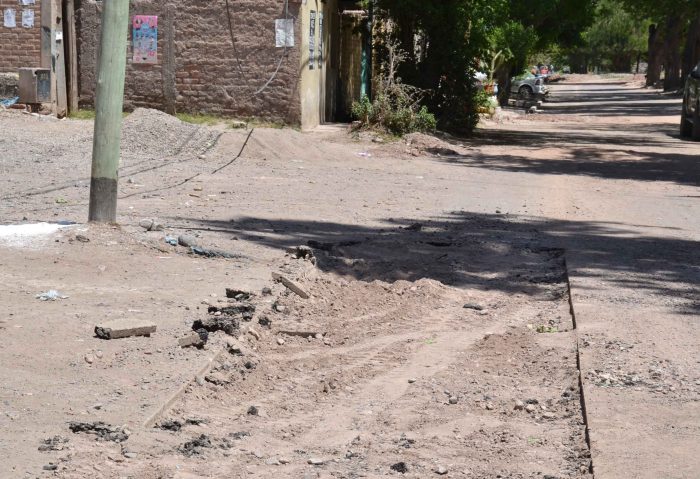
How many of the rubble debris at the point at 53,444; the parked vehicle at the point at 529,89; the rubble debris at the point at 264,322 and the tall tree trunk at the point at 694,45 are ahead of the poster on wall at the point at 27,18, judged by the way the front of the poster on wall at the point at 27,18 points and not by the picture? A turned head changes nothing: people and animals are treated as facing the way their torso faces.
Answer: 2

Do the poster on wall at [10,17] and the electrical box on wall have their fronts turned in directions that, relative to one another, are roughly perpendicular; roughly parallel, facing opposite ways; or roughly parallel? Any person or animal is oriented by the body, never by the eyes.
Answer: roughly parallel

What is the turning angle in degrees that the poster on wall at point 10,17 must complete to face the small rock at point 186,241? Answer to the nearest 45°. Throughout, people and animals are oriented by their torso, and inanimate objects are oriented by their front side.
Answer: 0° — it already faces it

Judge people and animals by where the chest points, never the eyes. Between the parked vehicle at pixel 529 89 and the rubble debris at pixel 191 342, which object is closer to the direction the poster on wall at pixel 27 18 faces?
the rubble debris

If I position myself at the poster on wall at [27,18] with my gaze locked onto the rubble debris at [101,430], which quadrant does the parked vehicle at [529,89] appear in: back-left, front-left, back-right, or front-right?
back-left

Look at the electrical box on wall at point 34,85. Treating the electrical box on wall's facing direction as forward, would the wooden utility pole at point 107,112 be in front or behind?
in front

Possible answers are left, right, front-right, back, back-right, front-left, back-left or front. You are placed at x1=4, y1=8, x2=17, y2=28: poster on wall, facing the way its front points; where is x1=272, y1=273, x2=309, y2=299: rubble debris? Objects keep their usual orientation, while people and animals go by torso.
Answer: front

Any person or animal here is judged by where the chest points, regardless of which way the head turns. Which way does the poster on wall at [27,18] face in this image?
toward the camera

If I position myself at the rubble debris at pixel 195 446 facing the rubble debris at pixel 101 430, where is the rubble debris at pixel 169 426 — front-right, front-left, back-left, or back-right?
front-right

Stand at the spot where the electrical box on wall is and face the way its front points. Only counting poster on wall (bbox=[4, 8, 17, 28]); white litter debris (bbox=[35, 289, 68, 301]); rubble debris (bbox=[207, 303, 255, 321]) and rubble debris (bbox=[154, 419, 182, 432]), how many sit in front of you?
3

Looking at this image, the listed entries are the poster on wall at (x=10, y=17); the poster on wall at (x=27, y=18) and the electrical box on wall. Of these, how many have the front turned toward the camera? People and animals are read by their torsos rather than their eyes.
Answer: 3

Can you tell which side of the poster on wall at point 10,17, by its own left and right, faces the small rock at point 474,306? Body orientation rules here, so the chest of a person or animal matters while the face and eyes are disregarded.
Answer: front

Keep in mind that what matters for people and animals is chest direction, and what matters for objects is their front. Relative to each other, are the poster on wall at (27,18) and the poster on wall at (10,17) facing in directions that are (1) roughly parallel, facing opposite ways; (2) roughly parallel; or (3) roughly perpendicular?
roughly parallel

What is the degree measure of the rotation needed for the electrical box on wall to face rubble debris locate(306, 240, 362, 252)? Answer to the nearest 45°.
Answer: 0° — it already faces it

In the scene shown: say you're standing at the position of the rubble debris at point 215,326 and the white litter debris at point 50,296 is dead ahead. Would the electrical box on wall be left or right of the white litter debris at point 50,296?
right

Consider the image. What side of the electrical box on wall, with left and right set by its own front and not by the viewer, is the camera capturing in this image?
front
